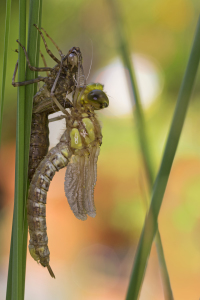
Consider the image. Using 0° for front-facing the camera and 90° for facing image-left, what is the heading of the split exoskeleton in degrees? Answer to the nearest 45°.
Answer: approximately 270°

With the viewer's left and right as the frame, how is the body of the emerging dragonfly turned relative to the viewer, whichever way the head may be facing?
facing to the right of the viewer
